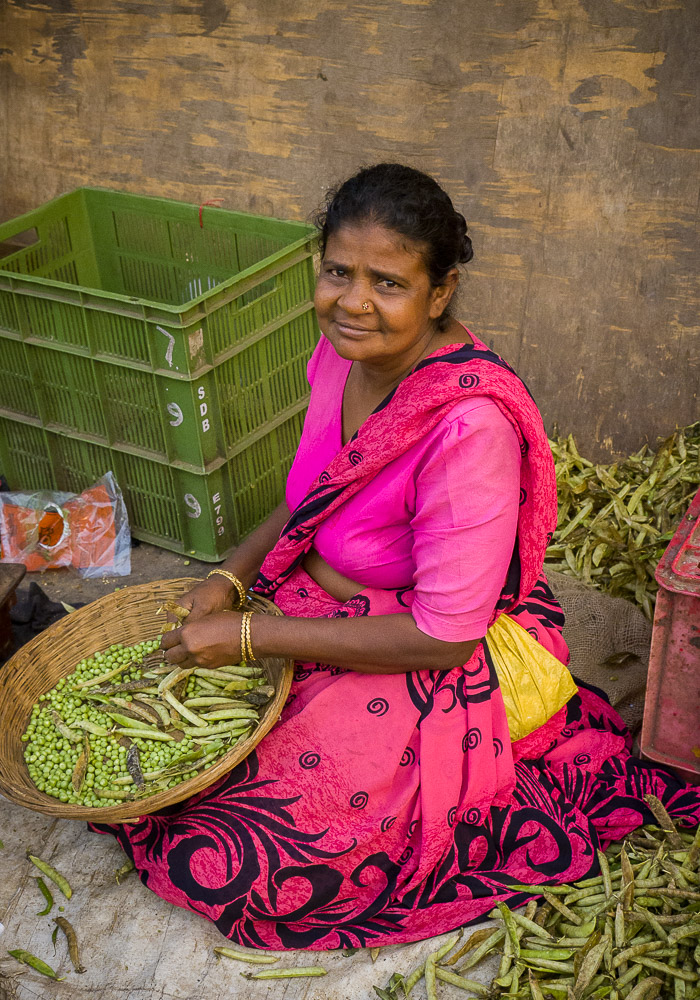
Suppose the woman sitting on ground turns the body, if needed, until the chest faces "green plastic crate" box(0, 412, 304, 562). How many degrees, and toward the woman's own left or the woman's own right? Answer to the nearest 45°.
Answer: approximately 90° to the woman's own right

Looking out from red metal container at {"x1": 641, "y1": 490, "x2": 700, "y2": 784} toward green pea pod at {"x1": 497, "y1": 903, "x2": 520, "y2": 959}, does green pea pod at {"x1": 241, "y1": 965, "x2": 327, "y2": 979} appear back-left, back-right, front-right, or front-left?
front-right

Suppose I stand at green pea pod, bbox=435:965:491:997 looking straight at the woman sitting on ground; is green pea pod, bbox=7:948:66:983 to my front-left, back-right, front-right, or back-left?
front-left

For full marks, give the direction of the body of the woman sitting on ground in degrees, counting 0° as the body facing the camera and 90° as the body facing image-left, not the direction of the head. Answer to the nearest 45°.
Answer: approximately 45°

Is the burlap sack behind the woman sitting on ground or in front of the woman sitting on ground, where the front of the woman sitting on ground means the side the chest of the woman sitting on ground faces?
behind

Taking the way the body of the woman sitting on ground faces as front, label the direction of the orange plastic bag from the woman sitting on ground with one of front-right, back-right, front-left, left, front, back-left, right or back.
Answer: right

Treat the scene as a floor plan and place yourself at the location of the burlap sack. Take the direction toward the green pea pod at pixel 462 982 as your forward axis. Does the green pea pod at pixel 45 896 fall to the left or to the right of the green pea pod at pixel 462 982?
right

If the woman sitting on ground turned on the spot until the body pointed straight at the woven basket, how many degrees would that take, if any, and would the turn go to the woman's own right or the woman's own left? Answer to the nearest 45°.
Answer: approximately 45° to the woman's own right

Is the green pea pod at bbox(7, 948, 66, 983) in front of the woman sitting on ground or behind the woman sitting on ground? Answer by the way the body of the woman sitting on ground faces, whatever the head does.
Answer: in front

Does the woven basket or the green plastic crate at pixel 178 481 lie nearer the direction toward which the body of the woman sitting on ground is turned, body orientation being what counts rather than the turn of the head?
the woven basket

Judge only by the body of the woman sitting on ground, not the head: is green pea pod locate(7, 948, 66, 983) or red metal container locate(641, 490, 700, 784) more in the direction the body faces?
the green pea pod
